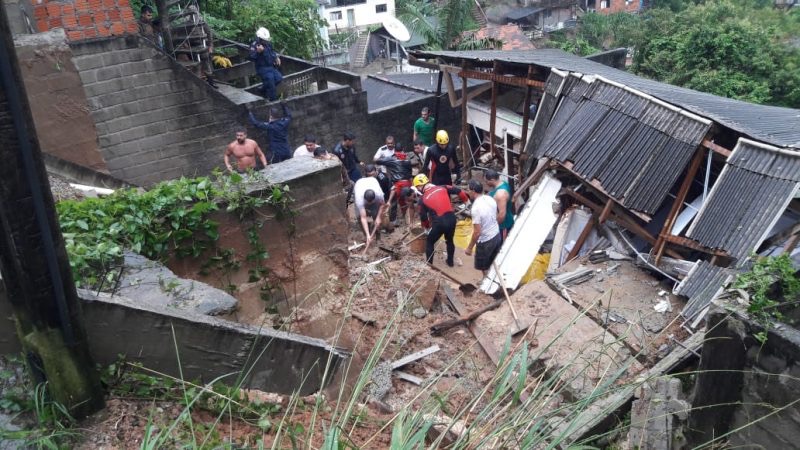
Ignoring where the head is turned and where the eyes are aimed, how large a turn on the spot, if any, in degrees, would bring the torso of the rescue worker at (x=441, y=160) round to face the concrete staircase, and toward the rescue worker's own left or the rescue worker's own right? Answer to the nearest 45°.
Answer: approximately 180°

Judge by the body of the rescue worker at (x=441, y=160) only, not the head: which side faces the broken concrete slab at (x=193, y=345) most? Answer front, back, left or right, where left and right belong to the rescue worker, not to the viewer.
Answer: front

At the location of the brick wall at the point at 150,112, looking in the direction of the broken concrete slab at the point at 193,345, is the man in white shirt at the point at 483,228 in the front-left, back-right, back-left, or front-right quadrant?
front-left

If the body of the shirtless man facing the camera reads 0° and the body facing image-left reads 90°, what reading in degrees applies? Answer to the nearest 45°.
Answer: approximately 0°

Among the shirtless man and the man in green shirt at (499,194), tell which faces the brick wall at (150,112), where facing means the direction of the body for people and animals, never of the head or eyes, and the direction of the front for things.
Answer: the man in green shirt

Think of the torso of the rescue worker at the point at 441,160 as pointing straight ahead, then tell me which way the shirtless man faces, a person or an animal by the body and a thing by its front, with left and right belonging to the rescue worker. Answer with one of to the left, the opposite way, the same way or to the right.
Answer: the same way

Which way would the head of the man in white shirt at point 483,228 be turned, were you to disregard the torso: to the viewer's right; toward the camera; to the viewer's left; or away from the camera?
to the viewer's left

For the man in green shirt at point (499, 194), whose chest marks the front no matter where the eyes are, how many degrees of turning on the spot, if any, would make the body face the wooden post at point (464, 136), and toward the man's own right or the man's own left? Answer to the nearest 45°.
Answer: approximately 90° to the man's own right

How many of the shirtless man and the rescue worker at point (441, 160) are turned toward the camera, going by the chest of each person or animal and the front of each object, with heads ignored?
2

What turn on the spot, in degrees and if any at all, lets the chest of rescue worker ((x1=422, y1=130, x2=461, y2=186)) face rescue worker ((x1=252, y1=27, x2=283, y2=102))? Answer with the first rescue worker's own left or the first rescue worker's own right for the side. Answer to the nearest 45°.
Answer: approximately 135° to the first rescue worker's own right

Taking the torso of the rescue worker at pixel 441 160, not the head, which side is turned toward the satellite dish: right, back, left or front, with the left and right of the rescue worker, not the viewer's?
back

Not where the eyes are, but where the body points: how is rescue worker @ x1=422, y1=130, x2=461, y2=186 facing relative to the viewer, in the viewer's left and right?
facing the viewer

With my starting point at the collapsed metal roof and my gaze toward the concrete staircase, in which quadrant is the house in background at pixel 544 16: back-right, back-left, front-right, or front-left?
front-right

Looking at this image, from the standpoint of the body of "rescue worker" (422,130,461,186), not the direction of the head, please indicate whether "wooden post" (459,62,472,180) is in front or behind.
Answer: behind

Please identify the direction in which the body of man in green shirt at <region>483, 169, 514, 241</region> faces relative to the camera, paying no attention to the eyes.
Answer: to the viewer's left

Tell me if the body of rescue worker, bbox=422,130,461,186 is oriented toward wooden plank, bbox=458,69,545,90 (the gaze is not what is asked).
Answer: no

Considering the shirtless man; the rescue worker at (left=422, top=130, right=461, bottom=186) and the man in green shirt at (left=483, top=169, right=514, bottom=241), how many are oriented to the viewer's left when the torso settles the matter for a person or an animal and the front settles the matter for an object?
1

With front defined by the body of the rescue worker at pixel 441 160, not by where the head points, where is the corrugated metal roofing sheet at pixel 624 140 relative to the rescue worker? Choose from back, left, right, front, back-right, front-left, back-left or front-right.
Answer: front-left
